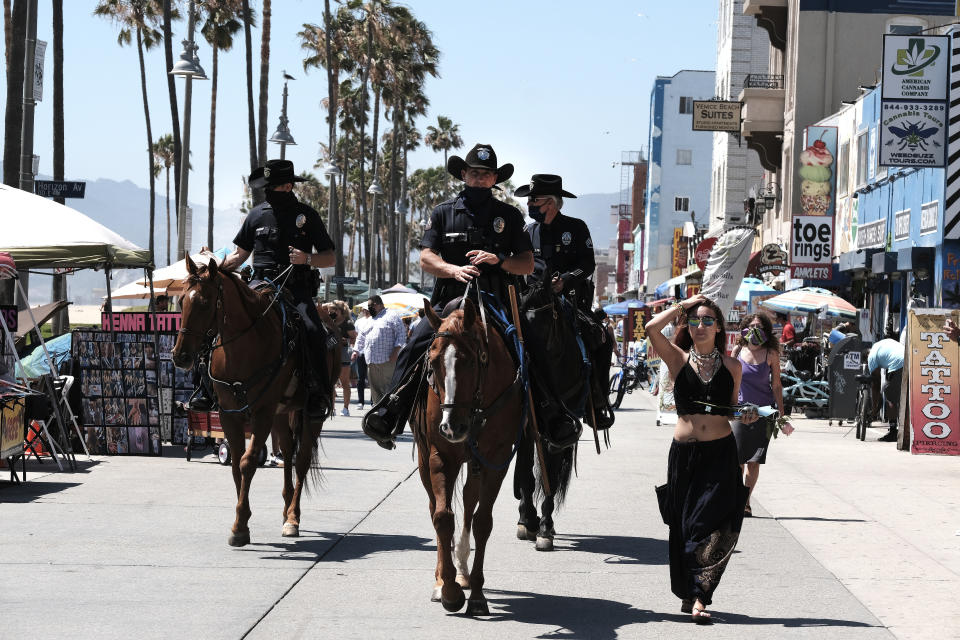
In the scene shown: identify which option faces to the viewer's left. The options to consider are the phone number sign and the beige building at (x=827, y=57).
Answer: the beige building

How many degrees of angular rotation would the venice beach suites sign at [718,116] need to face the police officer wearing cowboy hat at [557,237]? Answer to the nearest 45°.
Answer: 0° — it already faces them

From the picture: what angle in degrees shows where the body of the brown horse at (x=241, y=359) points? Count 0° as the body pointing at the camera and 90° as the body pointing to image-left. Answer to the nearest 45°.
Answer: approximately 45°

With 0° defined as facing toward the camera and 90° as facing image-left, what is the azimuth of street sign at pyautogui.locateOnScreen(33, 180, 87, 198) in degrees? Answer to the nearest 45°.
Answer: approximately 0°

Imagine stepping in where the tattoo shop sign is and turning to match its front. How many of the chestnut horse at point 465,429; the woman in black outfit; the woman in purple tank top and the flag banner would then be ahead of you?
3

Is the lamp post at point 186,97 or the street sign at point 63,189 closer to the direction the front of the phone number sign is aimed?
the street sign

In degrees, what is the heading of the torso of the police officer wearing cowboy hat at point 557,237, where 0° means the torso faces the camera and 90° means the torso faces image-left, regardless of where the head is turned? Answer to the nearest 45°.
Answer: approximately 45°
